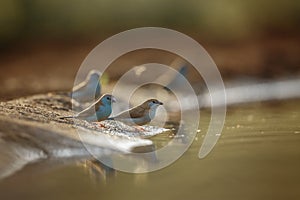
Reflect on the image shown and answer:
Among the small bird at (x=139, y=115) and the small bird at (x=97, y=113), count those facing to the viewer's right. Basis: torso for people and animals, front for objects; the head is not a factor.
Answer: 2

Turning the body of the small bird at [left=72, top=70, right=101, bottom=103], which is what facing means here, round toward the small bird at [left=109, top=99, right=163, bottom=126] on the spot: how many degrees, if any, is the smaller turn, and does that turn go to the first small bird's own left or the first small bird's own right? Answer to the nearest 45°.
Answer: approximately 45° to the first small bird's own right

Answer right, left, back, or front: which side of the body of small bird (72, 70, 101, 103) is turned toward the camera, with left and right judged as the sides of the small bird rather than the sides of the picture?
right

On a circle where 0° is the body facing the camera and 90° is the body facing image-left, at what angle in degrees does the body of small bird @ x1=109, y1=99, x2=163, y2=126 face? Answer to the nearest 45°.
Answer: approximately 270°

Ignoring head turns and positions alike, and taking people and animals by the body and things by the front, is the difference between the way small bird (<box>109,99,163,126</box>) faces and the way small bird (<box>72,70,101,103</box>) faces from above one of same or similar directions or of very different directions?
same or similar directions

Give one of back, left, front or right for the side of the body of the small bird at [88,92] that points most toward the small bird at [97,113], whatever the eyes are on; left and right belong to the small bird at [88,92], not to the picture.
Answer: right

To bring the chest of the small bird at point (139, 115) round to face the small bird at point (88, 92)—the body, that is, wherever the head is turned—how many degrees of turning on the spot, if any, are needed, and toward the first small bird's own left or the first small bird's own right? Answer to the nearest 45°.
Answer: approximately 135° to the first small bird's own left

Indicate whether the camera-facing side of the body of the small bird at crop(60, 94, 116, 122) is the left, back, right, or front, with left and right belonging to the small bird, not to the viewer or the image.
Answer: right

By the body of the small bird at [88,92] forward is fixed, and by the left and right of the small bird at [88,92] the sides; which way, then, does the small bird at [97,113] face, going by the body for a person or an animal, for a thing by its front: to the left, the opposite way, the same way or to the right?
the same way

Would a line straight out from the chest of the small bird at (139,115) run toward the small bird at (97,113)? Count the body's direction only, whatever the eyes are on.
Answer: no

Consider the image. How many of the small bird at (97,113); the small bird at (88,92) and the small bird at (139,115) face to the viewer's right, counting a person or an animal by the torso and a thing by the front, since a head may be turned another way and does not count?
3

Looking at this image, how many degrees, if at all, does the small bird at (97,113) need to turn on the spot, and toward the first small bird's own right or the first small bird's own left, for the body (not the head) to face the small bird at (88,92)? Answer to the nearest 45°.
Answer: approximately 90° to the first small bird's own left

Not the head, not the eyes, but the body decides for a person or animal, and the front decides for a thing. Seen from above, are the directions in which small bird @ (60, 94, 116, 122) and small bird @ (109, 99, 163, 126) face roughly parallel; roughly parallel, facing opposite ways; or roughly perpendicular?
roughly parallel
